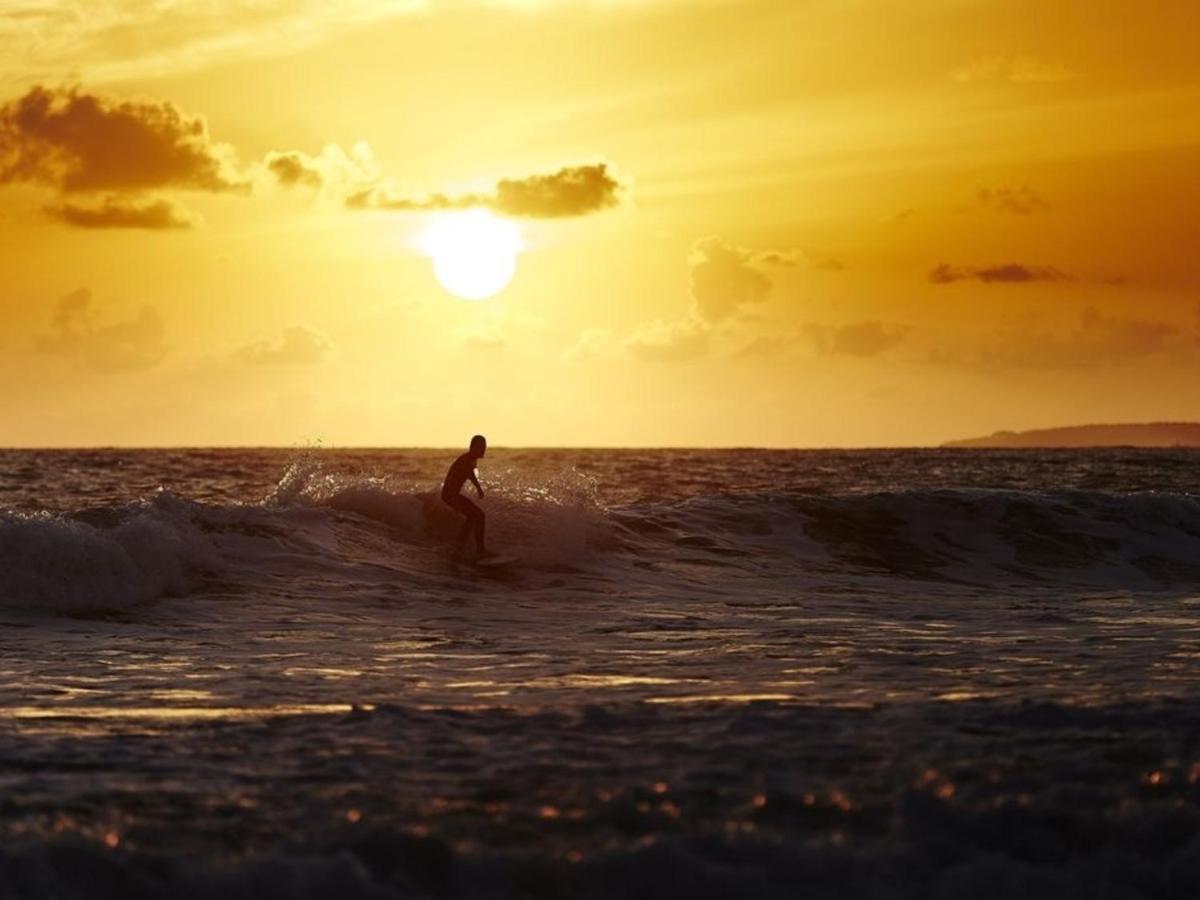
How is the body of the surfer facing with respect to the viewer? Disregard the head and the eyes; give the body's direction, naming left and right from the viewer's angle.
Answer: facing to the right of the viewer

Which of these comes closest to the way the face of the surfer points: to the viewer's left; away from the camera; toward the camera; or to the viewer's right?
to the viewer's right
